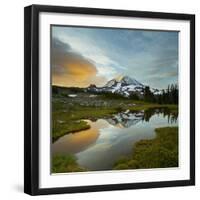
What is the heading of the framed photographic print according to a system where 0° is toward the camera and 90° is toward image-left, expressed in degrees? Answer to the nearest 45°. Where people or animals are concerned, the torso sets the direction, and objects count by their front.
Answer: approximately 315°
